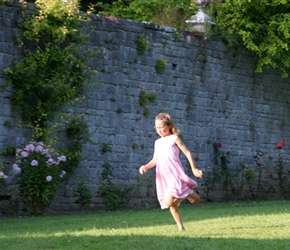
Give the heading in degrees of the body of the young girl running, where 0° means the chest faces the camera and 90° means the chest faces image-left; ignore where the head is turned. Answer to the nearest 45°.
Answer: approximately 45°

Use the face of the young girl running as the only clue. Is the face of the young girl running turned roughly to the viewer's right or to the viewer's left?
to the viewer's left

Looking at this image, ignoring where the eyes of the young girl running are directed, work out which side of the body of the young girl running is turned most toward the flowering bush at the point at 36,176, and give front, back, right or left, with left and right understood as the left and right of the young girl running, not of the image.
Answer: right

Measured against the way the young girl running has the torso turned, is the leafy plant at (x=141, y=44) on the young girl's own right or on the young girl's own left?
on the young girl's own right

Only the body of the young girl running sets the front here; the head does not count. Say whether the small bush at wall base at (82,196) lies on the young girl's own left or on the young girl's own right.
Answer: on the young girl's own right

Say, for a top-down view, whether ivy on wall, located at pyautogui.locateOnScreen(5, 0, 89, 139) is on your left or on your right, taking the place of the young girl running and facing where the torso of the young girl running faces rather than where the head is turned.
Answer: on your right

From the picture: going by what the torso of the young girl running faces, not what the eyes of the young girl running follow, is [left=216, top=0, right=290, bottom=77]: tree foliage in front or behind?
behind

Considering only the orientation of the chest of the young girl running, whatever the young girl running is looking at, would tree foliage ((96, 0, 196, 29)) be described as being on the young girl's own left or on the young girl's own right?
on the young girl's own right
